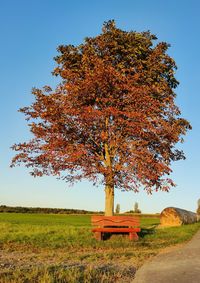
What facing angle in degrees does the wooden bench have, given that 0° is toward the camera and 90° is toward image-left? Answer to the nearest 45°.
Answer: approximately 0°

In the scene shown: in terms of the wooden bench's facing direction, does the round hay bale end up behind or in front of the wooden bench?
behind
